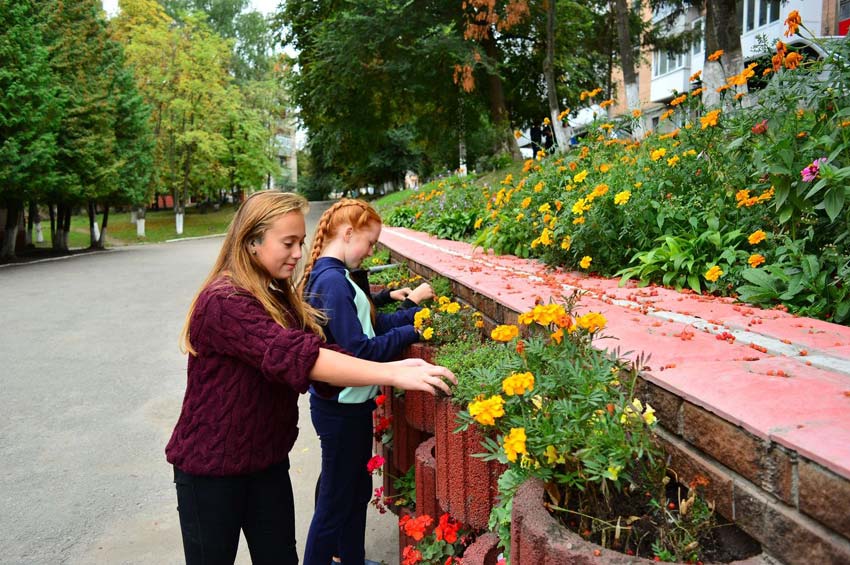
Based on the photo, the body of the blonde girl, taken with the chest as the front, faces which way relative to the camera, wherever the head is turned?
to the viewer's right

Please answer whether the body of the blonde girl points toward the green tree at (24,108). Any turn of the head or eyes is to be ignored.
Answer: no

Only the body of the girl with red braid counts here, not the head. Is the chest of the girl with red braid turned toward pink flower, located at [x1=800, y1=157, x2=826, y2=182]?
yes

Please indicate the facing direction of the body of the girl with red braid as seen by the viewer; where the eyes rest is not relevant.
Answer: to the viewer's right

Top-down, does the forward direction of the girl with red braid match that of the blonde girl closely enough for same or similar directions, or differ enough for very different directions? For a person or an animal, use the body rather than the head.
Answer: same or similar directions

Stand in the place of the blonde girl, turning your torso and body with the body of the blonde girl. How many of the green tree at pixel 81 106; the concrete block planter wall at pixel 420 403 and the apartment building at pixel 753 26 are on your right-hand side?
0

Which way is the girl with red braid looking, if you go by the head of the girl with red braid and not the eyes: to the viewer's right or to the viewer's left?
to the viewer's right

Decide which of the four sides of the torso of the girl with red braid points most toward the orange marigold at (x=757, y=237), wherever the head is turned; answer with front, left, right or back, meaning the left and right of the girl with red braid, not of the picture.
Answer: front

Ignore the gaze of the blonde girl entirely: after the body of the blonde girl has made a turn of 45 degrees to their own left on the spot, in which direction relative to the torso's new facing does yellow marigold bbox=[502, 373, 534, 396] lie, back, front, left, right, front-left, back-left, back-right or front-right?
right

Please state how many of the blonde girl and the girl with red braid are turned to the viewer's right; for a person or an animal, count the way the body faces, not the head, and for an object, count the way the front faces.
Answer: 2
